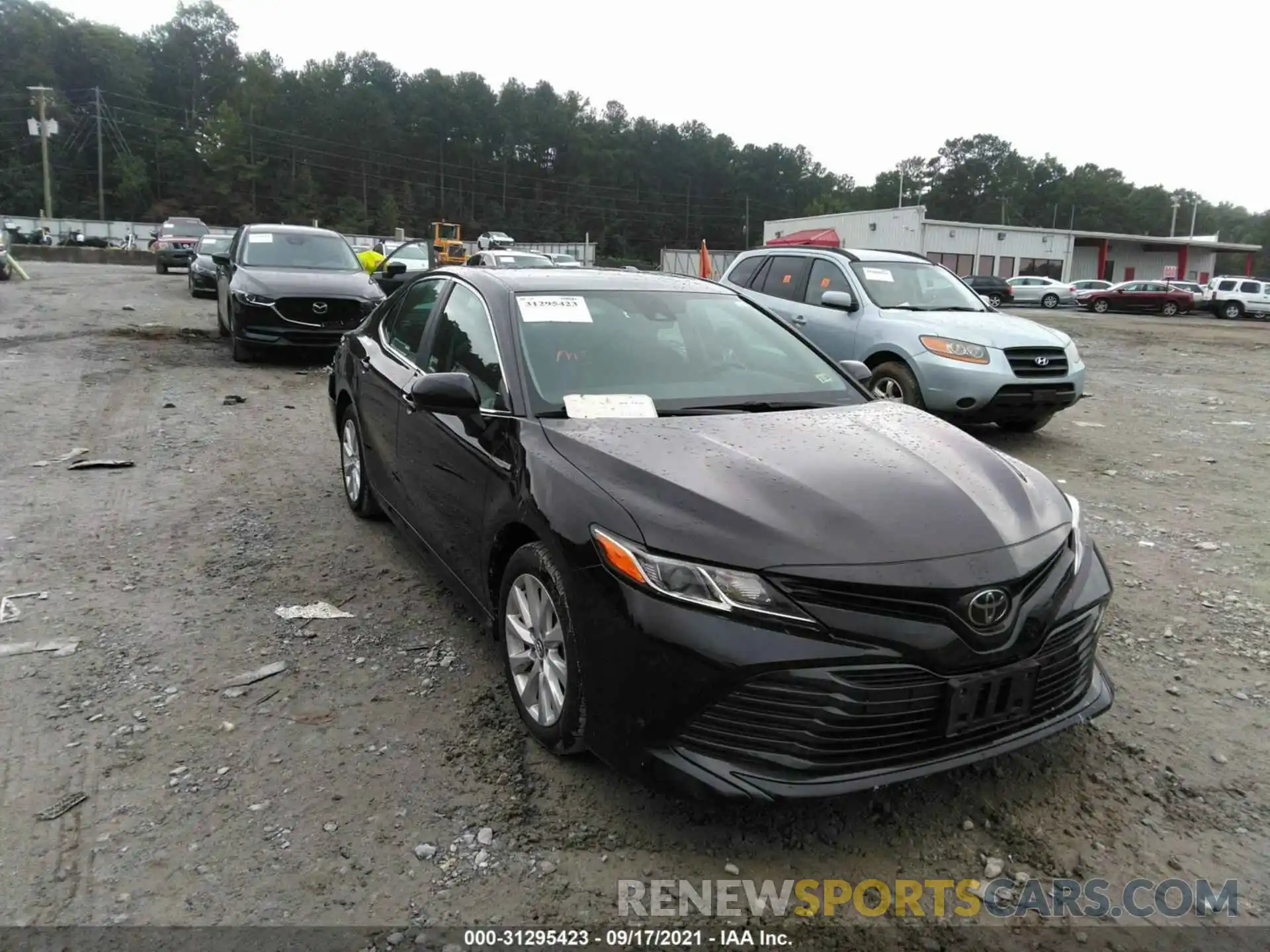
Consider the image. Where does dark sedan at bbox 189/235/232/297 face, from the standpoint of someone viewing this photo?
facing the viewer

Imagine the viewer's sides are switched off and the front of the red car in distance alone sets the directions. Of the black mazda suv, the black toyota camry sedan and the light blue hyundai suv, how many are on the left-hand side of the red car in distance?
3

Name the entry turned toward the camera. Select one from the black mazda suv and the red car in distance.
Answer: the black mazda suv

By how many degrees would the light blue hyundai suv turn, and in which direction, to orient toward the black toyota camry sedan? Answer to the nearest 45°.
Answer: approximately 45° to its right

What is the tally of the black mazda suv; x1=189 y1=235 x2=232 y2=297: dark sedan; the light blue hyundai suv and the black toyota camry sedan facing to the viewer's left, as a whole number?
0

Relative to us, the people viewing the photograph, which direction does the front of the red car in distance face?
facing to the left of the viewer

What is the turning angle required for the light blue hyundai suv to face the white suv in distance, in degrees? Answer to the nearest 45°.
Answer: approximately 135° to its left

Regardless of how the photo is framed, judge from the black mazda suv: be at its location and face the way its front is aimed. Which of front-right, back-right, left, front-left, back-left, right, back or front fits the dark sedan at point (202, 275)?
back

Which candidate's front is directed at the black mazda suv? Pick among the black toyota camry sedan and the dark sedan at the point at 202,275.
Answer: the dark sedan

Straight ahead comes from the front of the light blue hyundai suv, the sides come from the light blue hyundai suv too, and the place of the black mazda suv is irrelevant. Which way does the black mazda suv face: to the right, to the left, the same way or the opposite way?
the same way

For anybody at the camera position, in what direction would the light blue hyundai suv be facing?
facing the viewer and to the right of the viewer

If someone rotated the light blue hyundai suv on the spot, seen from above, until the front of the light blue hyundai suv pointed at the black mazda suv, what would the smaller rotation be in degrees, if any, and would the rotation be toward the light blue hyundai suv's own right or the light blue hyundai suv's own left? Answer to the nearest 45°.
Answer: approximately 135° to the light blue hyundai suv's own right
